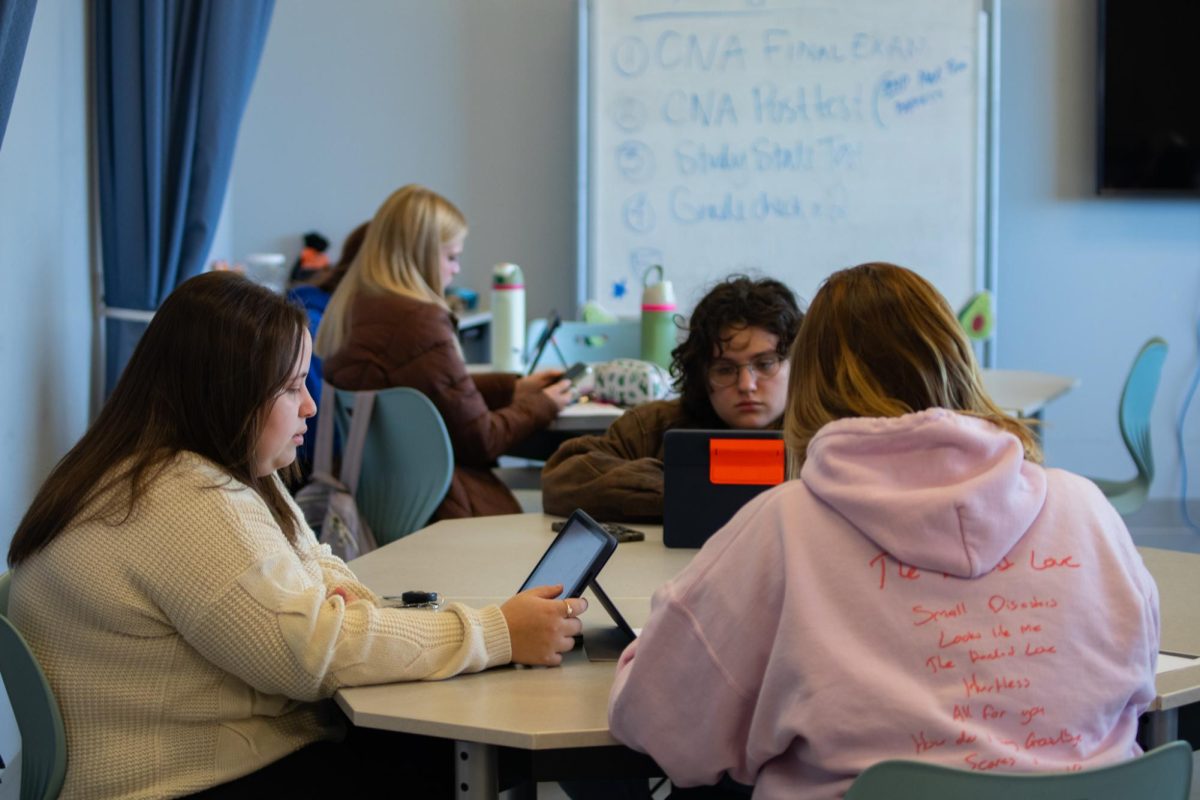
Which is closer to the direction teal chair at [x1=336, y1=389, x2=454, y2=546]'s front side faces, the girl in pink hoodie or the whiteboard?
the whiteboard

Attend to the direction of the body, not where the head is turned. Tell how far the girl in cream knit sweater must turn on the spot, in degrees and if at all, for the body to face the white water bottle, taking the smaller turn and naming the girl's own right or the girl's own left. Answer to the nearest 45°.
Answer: approximately 90° to the girl's own left

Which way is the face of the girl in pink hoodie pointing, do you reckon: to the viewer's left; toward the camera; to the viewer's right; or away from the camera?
away from the camera

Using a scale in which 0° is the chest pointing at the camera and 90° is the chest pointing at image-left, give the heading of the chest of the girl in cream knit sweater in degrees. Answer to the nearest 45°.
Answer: approximately 270°

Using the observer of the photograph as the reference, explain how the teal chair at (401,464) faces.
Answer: facing away from the viewer and to the right of the viewer

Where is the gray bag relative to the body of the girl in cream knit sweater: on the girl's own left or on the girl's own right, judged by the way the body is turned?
on the girl's own left

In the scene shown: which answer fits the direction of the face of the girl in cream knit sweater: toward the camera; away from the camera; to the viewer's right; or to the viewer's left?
to the viewer's right

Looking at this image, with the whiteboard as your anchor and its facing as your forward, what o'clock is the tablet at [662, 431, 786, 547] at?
The tablet is roughly at 12 o'clock from the whiteboard.
